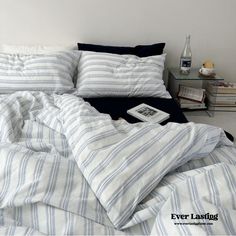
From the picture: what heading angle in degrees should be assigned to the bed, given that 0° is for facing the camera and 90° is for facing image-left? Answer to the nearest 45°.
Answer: approximately 0°

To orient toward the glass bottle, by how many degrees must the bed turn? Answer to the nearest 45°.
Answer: approximately 180°

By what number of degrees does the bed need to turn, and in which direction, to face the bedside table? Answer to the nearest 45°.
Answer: approximately 180°
